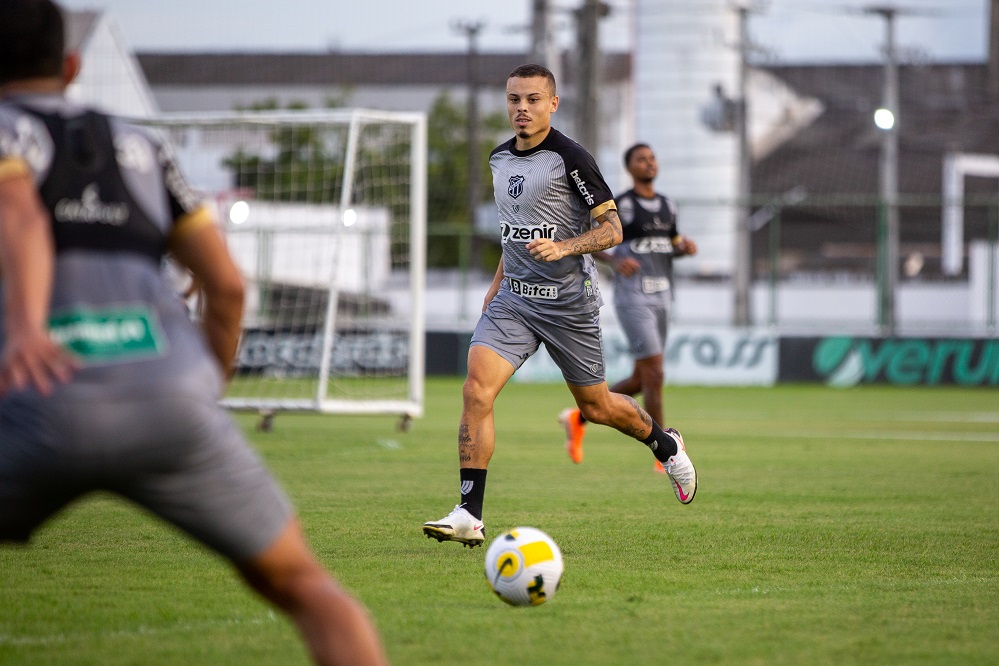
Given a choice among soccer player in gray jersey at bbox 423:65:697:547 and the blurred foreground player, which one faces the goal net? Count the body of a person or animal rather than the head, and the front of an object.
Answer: the blurred foreground player

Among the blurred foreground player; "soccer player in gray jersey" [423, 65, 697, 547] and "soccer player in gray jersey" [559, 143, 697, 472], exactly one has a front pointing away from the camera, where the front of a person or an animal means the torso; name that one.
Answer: the blurred foreground player

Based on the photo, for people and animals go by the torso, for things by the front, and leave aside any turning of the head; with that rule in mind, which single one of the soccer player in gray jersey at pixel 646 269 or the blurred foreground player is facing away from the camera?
the blurred foreground player

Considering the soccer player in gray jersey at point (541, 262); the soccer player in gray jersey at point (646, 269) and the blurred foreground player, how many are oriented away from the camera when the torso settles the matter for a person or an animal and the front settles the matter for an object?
1

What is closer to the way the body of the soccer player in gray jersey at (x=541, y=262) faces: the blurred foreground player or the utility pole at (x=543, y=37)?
the blurred foreground player

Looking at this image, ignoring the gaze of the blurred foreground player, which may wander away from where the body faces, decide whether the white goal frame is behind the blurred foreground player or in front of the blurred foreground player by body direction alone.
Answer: in front

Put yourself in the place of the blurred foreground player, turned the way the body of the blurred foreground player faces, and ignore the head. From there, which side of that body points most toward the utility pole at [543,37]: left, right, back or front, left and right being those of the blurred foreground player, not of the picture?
front

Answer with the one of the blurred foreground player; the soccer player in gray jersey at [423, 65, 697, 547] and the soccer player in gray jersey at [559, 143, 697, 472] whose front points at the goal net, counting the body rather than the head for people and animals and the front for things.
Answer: the blurred foreground player

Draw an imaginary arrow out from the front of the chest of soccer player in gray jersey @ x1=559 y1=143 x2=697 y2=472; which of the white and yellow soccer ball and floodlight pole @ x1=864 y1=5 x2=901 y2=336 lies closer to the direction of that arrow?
the white and yellow soccer ball

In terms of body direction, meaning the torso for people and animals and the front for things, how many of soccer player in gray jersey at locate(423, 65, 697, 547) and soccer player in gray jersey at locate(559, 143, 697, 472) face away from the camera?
0

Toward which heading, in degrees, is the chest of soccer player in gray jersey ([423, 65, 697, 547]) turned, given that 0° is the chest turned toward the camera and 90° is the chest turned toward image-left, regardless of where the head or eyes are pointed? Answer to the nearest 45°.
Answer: approximately 45°

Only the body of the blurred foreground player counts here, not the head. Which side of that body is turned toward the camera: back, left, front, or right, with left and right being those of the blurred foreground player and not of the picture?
back
